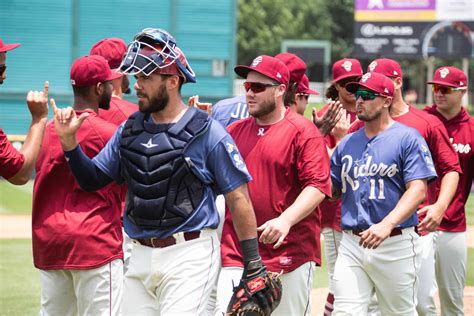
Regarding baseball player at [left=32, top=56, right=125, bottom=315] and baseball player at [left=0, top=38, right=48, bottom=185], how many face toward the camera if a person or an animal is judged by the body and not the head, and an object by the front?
0

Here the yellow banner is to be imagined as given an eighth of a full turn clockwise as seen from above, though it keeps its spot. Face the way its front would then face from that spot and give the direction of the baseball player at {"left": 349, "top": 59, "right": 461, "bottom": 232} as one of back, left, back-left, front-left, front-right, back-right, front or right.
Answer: front-left

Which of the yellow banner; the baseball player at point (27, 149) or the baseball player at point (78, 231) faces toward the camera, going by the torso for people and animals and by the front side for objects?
the yellow banner

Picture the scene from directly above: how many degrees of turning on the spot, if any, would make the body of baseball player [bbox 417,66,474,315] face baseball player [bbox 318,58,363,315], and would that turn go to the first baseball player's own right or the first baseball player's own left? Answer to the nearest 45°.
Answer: approximately 45° to the first baseball player's own right

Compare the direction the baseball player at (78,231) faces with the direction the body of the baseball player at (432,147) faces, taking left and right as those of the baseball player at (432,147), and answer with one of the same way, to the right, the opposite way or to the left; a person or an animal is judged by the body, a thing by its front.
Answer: the opposite way

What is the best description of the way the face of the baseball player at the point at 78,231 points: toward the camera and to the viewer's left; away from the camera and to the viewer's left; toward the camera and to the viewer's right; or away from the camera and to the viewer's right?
away from the camera and to the viewer's right

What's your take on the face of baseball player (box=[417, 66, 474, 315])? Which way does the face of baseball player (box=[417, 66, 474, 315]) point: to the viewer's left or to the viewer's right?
to the viewer's left

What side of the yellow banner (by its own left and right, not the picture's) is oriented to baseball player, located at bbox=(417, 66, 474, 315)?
front

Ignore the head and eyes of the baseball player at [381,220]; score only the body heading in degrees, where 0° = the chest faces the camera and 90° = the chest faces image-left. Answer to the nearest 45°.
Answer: approximately 45°

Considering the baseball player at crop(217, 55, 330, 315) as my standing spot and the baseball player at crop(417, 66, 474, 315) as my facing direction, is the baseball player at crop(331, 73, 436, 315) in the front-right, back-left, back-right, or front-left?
front-right

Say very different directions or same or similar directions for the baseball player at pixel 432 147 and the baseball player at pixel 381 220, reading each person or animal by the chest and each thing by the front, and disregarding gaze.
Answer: same or similar directions

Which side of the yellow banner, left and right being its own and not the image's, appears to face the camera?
front

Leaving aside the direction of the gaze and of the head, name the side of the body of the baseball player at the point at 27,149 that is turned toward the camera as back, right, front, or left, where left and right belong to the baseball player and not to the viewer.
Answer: right

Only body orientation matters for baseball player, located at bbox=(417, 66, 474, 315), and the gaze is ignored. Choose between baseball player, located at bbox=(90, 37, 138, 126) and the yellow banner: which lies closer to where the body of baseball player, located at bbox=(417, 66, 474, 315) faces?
the baseball player

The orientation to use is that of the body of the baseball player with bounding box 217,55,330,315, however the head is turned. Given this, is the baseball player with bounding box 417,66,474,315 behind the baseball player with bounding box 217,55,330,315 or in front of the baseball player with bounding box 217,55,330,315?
behind

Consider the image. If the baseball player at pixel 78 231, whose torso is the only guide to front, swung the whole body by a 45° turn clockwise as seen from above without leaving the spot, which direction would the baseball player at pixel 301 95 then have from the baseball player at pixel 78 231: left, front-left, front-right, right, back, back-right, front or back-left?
front-left
